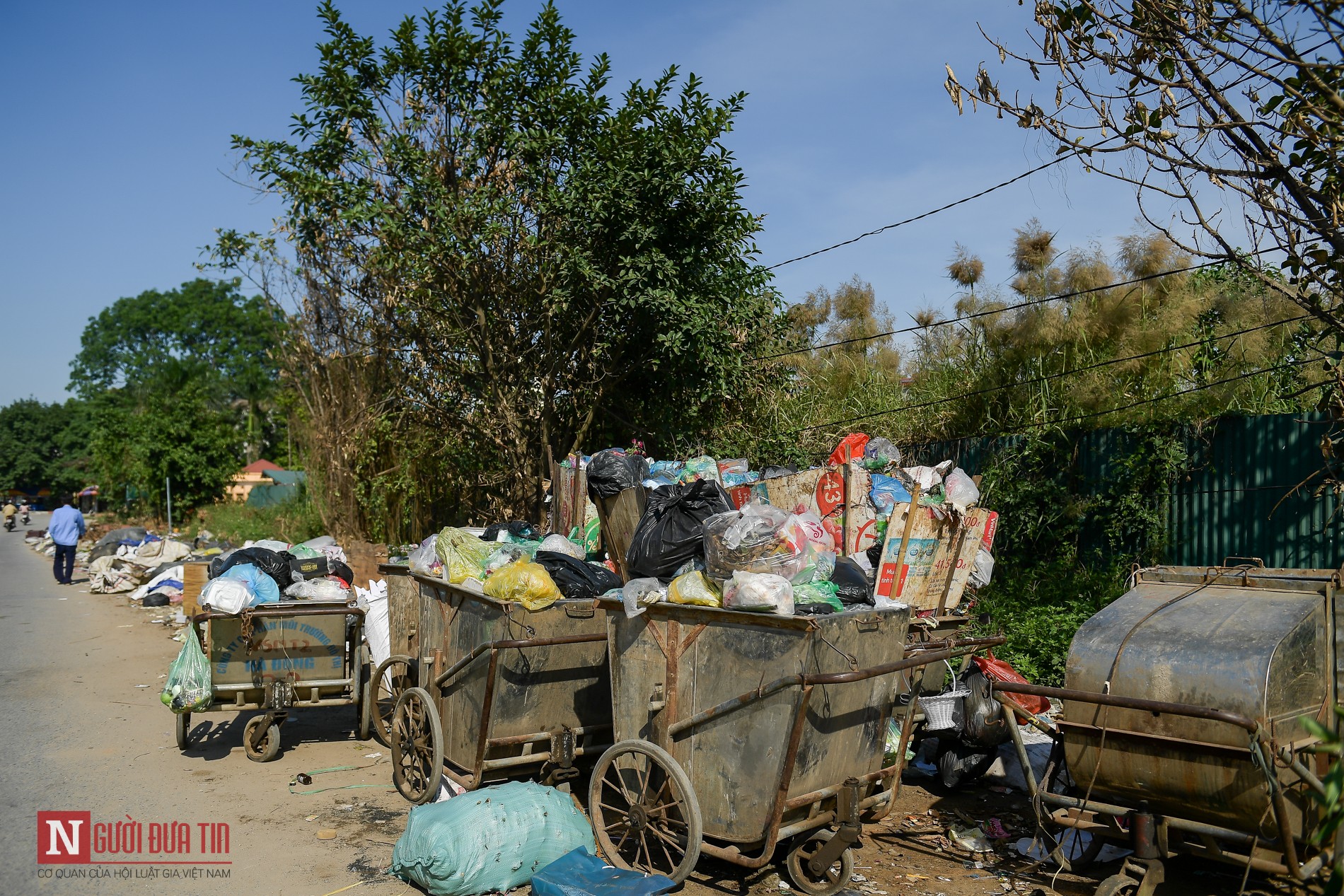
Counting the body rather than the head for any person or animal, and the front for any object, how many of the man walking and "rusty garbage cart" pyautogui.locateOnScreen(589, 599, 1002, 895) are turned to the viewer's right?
0

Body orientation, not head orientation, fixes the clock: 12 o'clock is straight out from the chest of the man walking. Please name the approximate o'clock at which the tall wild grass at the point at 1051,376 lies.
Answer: The tall wild grass is roughly at 5 o'clock from the man walking.

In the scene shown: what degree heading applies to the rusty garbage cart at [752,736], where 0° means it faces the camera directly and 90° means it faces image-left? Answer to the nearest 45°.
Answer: approximately 135°

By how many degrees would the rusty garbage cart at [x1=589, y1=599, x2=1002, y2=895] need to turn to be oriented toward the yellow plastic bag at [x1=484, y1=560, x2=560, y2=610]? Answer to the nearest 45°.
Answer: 0° — it already faces it

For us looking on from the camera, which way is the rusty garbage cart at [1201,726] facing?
facing away from the viewer and to the right of the viewer

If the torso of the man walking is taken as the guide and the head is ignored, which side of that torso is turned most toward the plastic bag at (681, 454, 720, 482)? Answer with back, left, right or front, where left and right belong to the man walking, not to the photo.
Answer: back

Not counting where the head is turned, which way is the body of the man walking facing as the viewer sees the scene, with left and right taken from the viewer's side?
facing away from the viewer

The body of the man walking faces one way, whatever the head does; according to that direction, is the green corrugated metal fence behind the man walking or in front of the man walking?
behind

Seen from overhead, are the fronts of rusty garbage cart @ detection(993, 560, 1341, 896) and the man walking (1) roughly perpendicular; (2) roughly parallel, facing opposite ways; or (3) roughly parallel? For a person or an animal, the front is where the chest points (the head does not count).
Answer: roughly perpendicular

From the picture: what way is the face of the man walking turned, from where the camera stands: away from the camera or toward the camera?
away from the camera

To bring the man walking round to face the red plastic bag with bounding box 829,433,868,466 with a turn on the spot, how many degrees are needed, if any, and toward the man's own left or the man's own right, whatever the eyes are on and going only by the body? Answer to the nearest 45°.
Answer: approximately 180°

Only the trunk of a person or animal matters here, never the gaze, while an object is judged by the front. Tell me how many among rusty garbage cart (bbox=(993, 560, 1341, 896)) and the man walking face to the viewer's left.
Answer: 0

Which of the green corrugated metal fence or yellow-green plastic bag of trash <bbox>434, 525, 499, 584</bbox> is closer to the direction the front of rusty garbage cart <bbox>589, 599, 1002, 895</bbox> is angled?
the yellow-green plastic bag of trash
